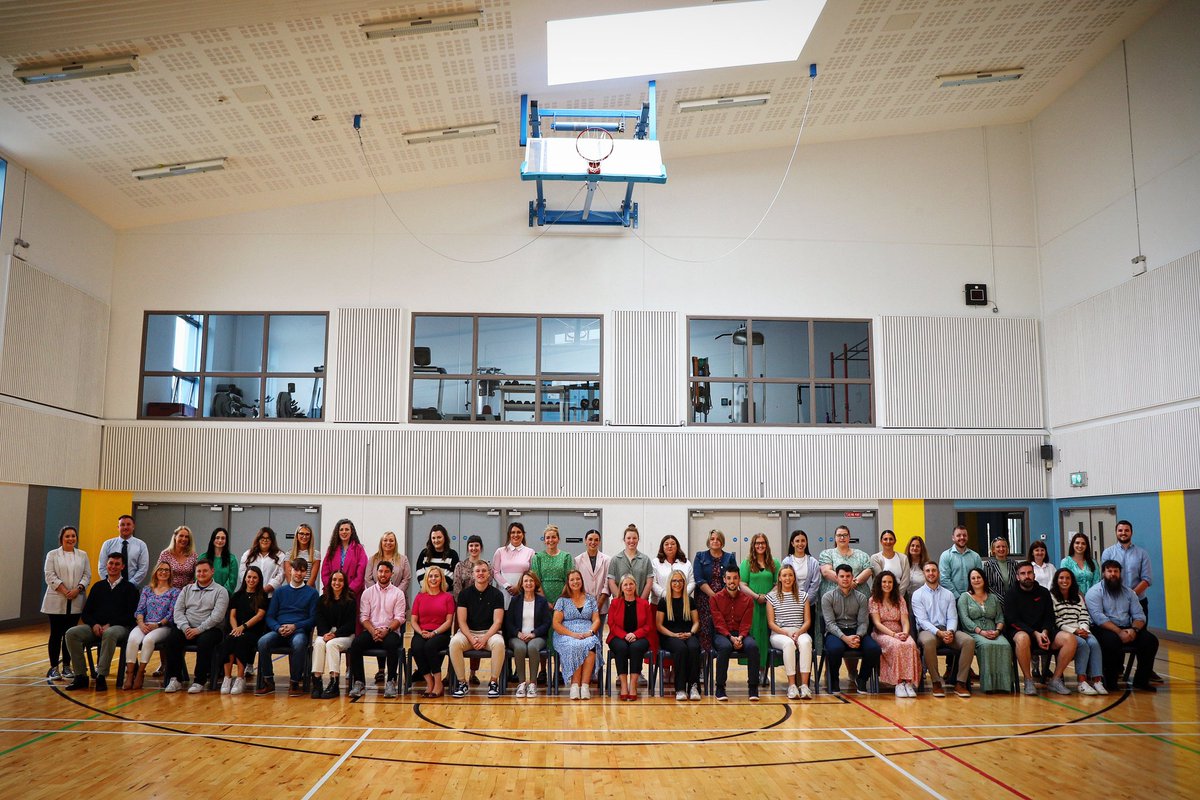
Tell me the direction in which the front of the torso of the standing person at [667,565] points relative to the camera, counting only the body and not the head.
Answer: toward the camera

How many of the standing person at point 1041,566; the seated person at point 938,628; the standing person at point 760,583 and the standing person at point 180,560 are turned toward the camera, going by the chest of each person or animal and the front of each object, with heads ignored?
4

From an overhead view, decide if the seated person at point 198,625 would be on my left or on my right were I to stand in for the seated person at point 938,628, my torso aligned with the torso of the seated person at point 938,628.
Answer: on my right

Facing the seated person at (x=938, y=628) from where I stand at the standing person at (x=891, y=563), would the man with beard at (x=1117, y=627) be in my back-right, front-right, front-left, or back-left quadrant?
front-left

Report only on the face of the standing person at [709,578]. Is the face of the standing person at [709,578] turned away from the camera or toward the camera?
toward the camera

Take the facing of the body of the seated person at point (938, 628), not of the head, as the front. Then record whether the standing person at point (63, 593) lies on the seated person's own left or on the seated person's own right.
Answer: on the seated person's own right

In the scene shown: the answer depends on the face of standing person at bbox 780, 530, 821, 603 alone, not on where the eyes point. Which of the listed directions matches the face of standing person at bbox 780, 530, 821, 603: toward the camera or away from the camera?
toward the camera

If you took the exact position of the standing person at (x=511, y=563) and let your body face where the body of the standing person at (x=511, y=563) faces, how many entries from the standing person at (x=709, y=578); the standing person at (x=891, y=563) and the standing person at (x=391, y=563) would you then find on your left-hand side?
2

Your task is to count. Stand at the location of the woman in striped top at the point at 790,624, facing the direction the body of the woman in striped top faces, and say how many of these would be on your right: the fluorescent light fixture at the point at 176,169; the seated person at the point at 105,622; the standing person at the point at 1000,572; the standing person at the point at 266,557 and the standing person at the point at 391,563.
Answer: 4

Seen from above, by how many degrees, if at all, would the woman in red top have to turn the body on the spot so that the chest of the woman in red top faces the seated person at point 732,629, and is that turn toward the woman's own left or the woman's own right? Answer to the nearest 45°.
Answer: approximately 90° to the woman's own left

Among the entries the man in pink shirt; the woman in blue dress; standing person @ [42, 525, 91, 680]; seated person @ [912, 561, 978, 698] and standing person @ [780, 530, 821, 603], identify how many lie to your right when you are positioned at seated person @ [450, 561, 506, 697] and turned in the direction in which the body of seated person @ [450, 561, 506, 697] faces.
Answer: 2

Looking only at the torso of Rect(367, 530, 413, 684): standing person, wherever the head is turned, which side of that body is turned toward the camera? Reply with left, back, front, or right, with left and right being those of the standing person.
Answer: front
